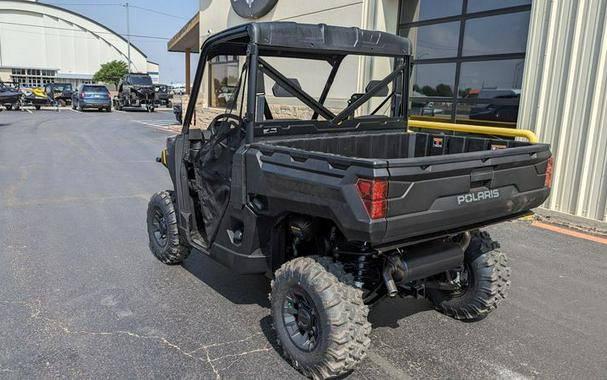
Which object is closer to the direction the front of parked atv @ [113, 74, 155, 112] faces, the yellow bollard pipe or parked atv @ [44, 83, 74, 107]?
the yellow bollard pipe

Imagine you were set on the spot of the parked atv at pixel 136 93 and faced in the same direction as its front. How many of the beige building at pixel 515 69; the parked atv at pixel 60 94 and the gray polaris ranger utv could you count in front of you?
2

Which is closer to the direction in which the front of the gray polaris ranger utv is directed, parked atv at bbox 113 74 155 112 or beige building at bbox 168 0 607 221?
the parked atv

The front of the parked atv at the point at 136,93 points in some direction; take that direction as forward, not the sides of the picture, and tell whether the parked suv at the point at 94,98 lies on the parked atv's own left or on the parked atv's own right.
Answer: on the parked atv's own right

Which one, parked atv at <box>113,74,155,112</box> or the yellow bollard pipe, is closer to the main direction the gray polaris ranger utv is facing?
the parked atv

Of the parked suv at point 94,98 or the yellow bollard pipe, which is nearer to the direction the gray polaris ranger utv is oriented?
the parked suv

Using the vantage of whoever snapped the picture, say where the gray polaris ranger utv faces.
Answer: facing away from the viewer and to the left of the viewer

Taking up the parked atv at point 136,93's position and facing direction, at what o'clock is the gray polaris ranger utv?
The gray polaris ranger utv is roughly at 12 o'clock from the parked atv.

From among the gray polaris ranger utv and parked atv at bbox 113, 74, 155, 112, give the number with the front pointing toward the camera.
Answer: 1

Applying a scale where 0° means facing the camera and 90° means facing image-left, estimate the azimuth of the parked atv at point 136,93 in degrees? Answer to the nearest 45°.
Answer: approximately 0°
